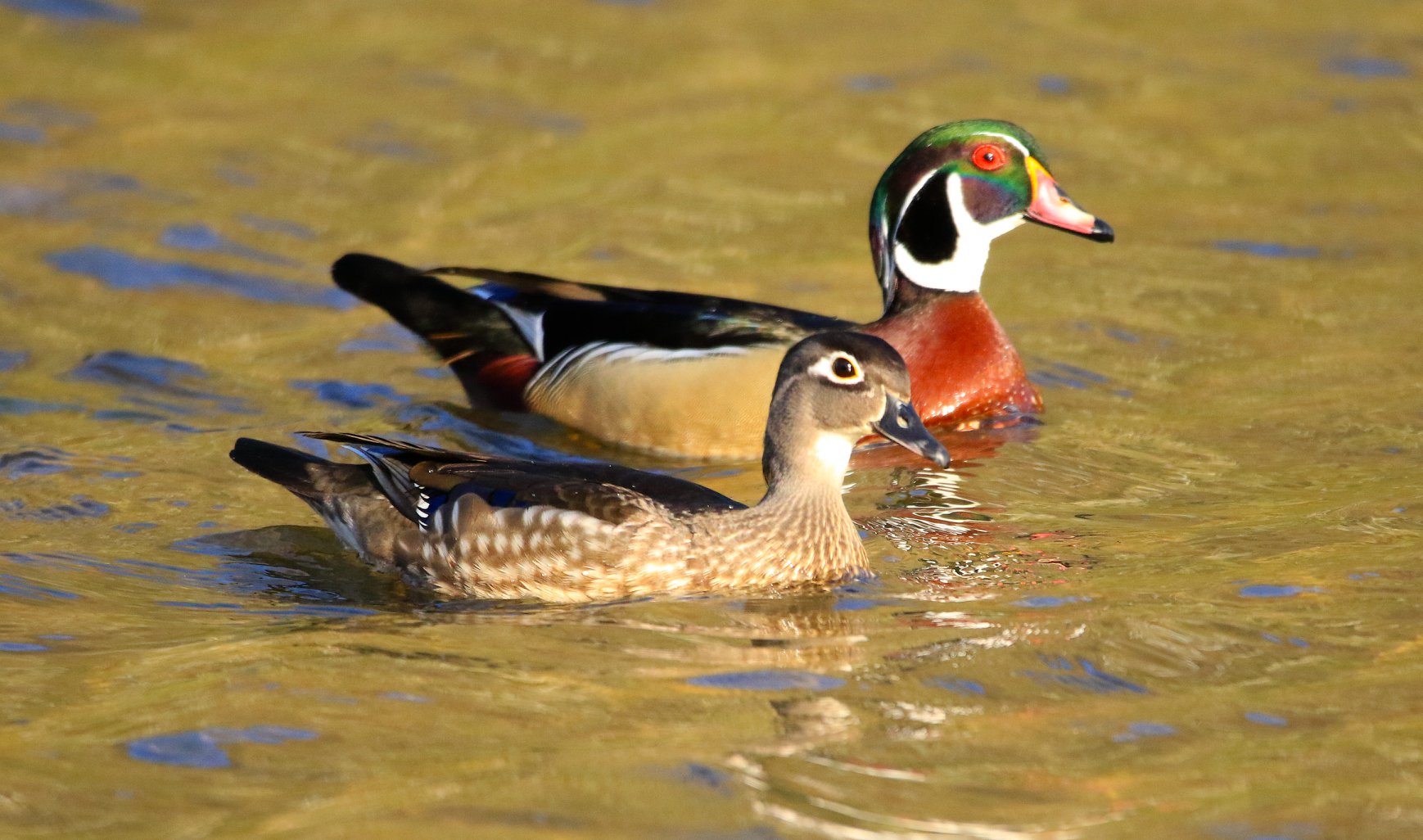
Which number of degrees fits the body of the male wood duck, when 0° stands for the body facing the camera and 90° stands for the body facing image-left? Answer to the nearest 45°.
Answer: approximately 270°

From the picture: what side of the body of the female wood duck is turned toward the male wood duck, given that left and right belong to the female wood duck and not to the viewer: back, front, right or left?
left

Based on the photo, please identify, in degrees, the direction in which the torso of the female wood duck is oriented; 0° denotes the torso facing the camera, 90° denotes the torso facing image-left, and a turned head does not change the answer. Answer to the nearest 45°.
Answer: approximately 270°

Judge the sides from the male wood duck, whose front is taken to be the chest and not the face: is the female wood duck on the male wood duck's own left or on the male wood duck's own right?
on the male wood duck's own right

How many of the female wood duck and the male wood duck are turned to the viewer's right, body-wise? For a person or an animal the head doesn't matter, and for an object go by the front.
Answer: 2
